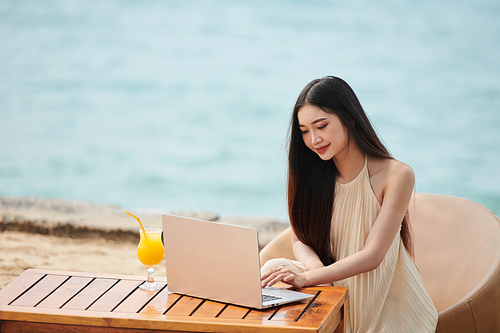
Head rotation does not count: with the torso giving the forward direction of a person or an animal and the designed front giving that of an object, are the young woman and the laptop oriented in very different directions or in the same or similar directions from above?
very different directions

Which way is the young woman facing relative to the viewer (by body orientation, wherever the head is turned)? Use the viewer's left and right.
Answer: facing the viewer and to the left of the viewer

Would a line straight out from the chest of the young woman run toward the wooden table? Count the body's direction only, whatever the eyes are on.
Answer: yes

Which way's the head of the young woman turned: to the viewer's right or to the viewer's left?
to the viewer's left

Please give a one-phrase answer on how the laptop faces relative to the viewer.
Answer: facing away from the viewer and to the right of the viewer
